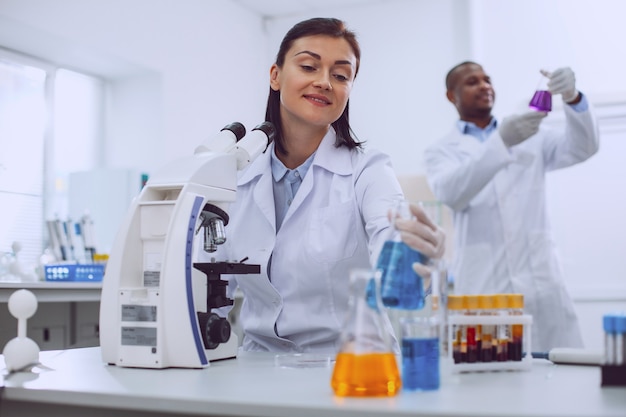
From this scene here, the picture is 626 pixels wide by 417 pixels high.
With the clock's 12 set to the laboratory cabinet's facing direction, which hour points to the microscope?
The microscope is roughly at 12 o'clock from the laboratory cabinet.

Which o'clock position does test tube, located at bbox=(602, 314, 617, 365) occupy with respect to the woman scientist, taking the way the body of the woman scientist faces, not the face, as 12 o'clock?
The test tube is roughly at 11 o'clock from the woman scientist.

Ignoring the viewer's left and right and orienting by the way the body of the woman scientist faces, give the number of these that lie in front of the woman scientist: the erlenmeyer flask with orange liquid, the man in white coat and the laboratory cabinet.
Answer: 1

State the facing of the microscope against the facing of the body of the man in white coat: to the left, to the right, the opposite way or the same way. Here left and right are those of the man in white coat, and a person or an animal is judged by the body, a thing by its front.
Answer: to the left

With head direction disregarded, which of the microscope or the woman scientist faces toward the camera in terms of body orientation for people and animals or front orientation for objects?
the woman scientist

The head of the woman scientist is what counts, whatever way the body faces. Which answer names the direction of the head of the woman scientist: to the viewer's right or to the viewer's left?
to the viewer's right

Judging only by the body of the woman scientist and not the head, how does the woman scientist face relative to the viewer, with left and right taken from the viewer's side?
facing the viewer

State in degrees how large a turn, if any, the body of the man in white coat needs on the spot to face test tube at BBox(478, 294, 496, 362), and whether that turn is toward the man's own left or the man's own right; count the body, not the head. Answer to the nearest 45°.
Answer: approximately 45° to the man's own right

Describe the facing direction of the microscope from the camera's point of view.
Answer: facing away from the viewer and to the right of the viewer

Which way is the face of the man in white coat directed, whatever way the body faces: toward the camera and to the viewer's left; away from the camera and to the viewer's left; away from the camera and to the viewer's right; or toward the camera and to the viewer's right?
toward the camera and to the viewer's right
